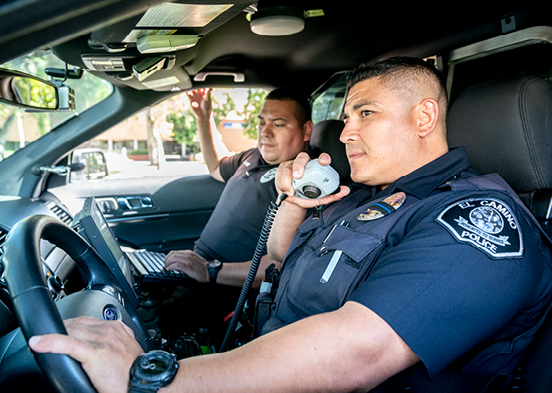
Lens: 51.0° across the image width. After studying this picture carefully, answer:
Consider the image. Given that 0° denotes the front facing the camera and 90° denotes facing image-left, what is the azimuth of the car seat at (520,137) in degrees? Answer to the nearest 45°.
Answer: approximately 45°

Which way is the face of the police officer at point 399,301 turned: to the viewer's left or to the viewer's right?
to the viewer's left

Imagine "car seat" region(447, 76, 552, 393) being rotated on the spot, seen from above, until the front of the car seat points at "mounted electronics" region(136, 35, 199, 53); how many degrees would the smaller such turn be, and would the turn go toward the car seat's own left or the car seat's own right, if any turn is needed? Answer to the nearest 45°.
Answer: approximately 45° to the car seat's own right
